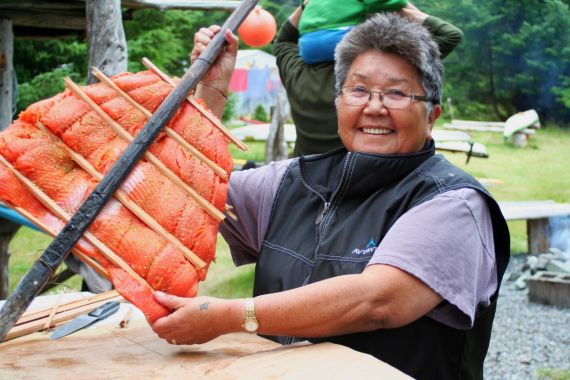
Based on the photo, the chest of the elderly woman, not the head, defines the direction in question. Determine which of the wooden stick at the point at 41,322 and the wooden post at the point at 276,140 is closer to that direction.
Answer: the wooden stick

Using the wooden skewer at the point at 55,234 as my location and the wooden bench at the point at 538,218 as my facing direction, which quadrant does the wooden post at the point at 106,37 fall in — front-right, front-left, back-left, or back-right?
front-left

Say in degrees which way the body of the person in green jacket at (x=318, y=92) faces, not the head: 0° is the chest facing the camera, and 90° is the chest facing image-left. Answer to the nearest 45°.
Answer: approximately 180°

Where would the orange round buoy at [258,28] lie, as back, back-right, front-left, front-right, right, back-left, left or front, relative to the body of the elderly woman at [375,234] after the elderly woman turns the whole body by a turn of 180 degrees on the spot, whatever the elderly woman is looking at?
front-left

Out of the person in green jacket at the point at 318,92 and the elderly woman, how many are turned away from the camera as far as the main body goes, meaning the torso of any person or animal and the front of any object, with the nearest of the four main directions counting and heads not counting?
1

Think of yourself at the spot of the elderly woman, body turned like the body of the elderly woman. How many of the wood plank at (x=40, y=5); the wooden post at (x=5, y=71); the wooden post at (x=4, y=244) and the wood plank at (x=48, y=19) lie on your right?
4

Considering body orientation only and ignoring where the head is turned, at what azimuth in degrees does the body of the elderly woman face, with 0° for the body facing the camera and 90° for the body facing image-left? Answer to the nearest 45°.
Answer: approximately 45°

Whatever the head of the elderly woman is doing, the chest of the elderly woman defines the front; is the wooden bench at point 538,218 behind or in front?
behind

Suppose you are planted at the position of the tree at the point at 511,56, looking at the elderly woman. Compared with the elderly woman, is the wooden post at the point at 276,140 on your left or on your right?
right

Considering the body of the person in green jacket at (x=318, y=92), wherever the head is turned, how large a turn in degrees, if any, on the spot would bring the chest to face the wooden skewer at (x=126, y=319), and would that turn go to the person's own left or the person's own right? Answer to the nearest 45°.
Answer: approximately 180°

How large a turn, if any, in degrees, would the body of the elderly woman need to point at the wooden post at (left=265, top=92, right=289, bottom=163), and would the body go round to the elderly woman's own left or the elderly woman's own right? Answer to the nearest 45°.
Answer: approximately 135° to the elderly woman's own right

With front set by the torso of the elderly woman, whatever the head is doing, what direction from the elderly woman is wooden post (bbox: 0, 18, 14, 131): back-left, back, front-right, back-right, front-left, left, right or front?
right

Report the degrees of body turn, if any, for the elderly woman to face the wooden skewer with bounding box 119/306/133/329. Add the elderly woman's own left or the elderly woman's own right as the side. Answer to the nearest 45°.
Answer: approximately 45° to the elderly woman's own right

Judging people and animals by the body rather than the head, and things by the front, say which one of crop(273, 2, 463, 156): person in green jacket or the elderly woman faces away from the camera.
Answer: the person in green jacket

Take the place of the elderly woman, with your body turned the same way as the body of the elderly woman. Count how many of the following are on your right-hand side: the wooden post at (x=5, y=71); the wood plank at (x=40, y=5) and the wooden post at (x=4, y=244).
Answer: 3

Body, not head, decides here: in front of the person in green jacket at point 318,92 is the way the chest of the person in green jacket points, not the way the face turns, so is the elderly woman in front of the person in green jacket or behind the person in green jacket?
behind
